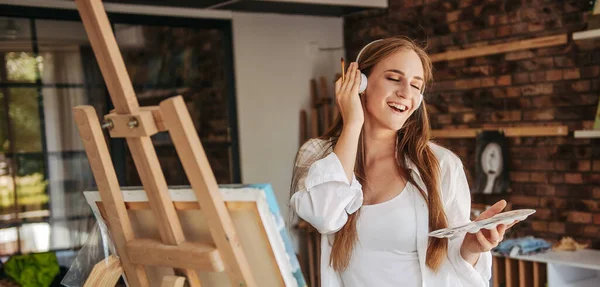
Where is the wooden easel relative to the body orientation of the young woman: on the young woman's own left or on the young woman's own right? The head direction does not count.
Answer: on the young woman's own right

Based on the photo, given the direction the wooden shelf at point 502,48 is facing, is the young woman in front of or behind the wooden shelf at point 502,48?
in front

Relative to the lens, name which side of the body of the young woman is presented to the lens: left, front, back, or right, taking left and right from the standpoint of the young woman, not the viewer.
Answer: front

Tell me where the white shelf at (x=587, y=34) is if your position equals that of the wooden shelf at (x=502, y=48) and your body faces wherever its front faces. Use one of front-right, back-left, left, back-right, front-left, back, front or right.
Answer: left

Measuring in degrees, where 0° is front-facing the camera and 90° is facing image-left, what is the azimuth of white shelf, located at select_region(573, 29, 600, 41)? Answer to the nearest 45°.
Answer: approximately 45°

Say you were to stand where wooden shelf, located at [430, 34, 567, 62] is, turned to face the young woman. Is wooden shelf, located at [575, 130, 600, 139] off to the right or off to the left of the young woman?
left

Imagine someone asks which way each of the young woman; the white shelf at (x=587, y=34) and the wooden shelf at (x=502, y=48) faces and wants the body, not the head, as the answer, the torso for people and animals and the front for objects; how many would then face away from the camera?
0

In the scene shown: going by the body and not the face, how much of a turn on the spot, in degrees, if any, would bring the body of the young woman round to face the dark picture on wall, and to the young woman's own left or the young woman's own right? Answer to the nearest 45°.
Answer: approximately 180°

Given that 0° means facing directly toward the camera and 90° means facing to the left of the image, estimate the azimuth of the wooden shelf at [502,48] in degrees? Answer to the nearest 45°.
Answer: approximately 45°
